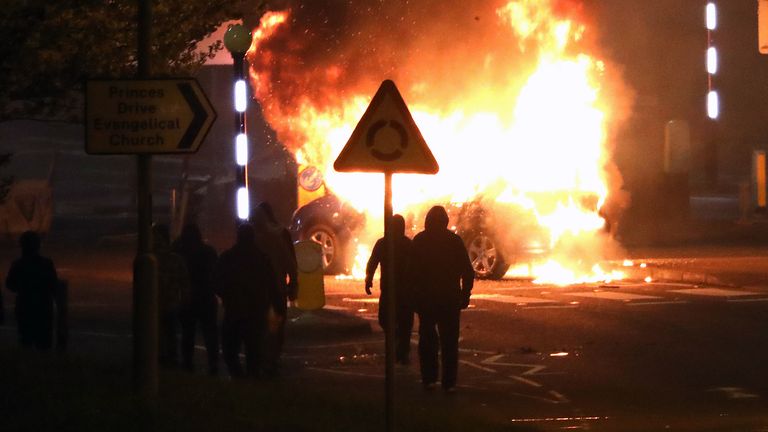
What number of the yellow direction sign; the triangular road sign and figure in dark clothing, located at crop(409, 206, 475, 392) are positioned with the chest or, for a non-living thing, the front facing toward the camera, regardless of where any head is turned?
2

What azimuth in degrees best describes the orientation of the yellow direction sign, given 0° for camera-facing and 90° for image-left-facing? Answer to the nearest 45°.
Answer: approximately 0°

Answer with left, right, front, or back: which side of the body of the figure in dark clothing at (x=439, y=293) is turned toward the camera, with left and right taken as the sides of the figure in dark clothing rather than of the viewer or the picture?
back

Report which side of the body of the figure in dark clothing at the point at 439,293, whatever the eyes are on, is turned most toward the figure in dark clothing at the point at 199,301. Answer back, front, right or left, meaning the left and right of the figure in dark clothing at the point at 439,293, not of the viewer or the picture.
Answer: left

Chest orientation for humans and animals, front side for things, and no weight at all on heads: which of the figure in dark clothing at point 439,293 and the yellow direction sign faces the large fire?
the figure in dark clothing

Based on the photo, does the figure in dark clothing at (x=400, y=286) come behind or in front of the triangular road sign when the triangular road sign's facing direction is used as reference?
behind

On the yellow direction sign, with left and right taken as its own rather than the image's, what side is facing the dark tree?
back

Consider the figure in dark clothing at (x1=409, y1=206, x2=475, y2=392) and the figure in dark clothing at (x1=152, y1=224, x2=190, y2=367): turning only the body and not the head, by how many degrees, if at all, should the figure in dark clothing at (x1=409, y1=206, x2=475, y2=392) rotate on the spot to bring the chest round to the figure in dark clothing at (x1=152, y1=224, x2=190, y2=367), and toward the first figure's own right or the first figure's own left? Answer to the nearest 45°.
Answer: approximately 90° to the first figure's own left

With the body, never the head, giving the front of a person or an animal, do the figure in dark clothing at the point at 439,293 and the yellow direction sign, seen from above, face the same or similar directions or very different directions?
very different directions

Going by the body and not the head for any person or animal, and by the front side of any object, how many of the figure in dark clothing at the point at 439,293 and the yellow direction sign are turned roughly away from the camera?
1

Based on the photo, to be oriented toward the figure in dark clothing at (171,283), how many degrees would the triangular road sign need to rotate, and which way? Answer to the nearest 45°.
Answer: approximately 135° to its right
